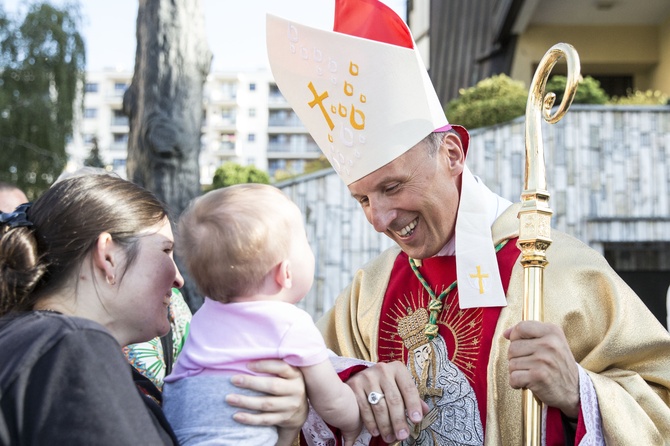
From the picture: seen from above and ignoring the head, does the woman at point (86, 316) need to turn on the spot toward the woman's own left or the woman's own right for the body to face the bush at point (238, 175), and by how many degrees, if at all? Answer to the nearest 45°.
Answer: approximately 90° to the woman's own left

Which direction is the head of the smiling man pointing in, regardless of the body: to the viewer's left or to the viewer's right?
to the viewer's left

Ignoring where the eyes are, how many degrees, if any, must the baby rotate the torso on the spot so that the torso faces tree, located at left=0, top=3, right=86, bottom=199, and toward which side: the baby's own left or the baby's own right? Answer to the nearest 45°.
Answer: approximately 45° to the baby's own left

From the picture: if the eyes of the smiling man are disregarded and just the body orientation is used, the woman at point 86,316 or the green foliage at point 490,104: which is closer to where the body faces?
the woman

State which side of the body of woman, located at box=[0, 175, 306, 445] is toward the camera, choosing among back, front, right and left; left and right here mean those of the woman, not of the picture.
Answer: right

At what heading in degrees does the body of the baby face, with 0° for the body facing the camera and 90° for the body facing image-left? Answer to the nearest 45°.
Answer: approximately 225°

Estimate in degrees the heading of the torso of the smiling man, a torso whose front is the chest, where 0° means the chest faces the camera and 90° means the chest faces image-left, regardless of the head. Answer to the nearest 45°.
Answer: approximately 45°

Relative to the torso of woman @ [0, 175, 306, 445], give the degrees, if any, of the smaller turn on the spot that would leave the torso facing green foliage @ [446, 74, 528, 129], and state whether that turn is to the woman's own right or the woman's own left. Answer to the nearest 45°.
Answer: approximately 45° to the woman's own left

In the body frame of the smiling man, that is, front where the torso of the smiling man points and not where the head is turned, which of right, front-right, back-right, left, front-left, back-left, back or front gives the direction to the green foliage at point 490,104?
back-right

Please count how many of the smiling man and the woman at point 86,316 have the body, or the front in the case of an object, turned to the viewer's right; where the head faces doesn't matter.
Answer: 1

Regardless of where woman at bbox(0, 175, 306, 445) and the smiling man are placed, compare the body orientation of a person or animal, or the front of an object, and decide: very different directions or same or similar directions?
very different directions

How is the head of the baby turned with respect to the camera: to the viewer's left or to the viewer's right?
to the viewer's right
